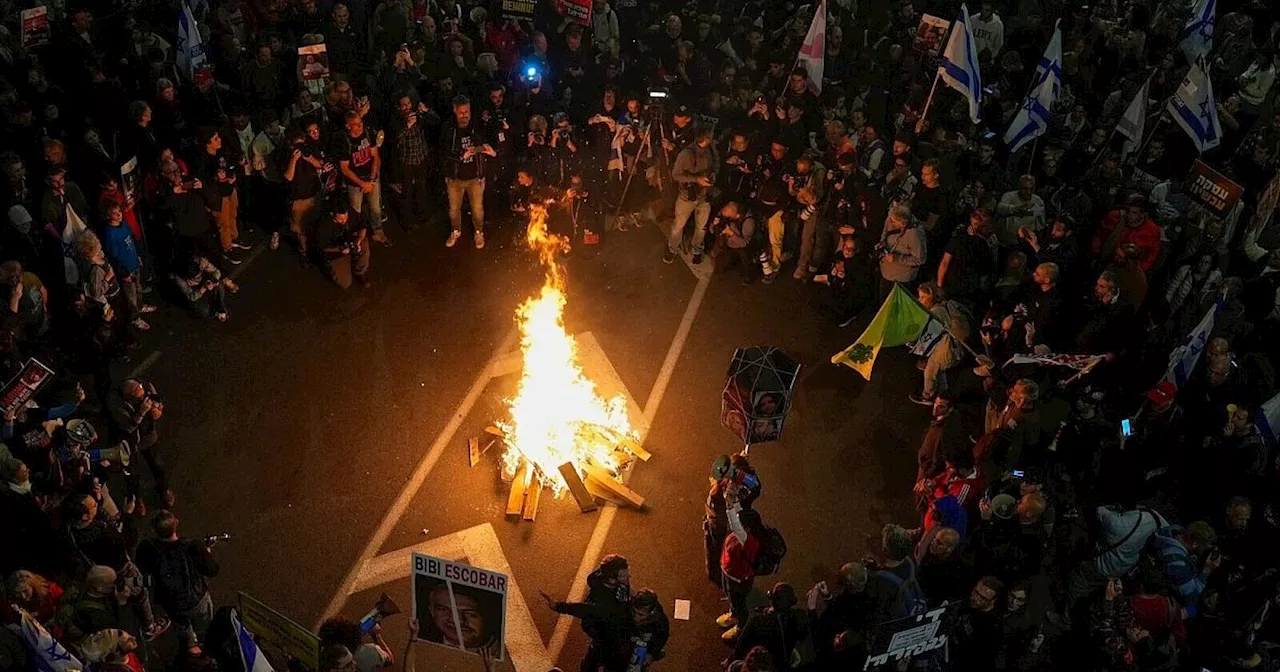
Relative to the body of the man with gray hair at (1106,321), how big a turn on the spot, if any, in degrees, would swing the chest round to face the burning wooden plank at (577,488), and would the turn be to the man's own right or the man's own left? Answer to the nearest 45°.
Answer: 0° — they already face it

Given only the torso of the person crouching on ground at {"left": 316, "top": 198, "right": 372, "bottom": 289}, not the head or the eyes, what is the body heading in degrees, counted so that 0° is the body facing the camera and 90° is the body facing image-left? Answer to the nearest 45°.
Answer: approximately 315°

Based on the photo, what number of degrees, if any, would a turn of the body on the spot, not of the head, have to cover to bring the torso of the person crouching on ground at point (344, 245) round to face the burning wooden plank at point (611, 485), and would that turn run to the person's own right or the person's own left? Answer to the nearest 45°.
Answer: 0° — they already face it

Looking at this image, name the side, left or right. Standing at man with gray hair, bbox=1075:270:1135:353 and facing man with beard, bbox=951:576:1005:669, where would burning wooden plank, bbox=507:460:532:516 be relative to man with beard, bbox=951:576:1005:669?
right

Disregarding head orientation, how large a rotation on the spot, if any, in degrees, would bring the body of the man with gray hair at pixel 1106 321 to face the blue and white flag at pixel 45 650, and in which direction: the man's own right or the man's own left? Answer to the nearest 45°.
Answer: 0° — they already face it

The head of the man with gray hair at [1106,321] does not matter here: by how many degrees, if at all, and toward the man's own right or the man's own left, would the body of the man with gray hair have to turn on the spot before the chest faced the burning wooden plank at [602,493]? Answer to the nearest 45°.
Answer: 0° — they already face it

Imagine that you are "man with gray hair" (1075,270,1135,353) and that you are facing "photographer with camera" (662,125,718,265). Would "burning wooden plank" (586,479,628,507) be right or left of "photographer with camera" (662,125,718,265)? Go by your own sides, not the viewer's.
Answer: left

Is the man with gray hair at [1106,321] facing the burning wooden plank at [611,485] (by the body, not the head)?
yes
